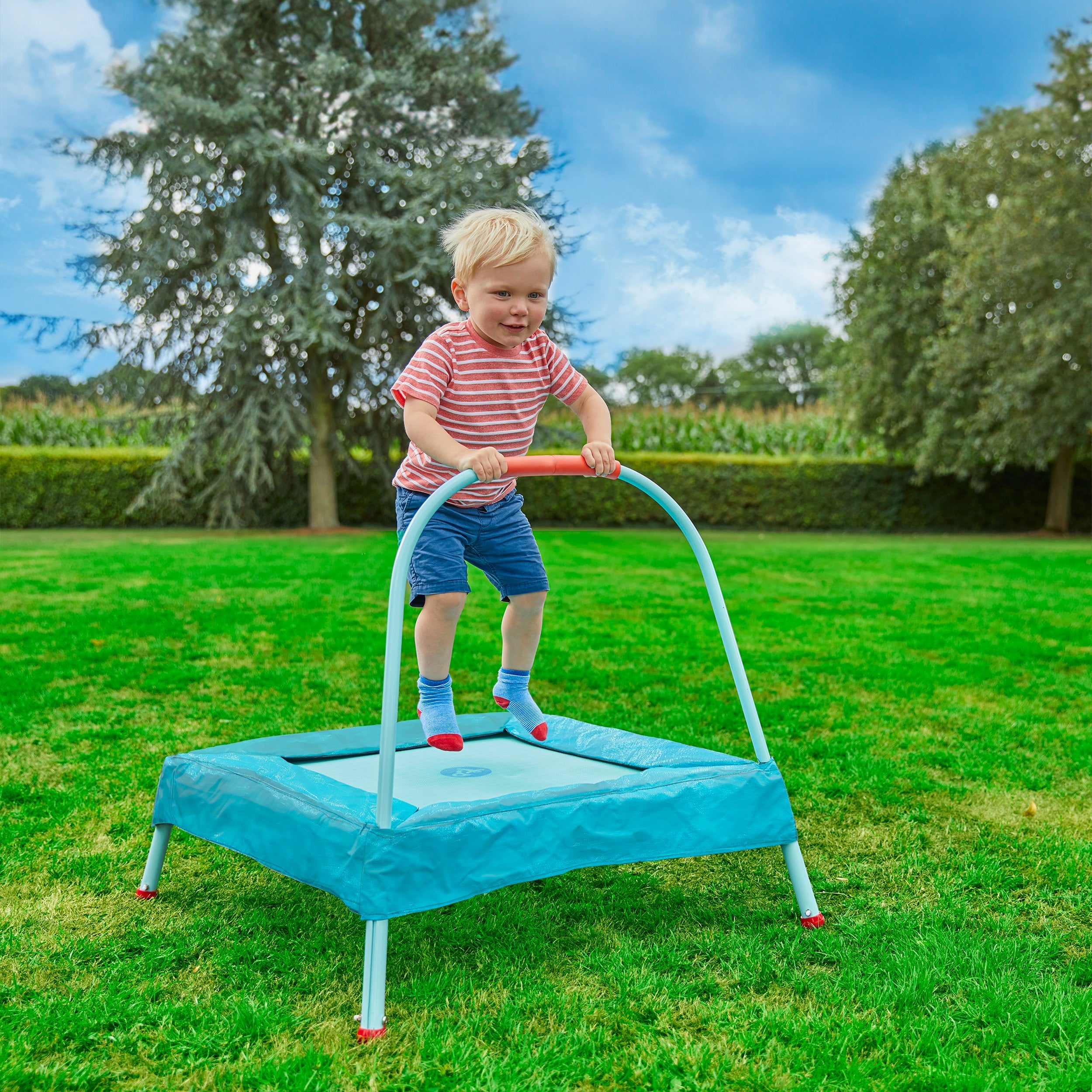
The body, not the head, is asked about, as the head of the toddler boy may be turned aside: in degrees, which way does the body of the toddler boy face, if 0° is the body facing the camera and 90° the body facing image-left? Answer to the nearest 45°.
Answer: approximately 315°

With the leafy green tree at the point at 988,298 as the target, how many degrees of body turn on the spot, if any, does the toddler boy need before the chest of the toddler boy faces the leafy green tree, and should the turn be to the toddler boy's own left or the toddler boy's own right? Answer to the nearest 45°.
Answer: approximately 90° to the toddler boy's own left

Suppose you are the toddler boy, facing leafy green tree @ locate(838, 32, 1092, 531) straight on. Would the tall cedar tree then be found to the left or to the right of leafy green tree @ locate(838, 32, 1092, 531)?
left

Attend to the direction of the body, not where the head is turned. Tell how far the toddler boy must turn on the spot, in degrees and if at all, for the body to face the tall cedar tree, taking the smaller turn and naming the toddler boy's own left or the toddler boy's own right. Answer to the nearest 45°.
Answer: approximately 135° to the toddler boy's own left

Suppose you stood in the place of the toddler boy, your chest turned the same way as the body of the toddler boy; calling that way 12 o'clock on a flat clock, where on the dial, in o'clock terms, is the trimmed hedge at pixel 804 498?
The trimmed hedge is roughly at 8 o'clock from the toddler boy.
